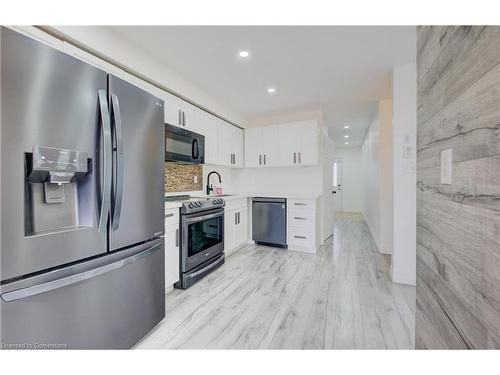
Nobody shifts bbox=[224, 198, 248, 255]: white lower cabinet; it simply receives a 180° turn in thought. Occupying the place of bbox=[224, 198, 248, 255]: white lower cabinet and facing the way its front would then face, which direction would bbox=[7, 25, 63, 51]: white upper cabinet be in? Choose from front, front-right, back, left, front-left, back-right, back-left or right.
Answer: left

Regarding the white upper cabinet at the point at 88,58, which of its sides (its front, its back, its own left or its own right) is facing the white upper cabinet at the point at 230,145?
left

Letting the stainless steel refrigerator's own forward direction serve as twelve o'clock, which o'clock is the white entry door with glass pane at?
The white entry door with glass pane is roughly at 10 o'clock from the stainless steel refrigerator.

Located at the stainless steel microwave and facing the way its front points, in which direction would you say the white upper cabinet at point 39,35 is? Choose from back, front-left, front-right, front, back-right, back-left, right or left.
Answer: right

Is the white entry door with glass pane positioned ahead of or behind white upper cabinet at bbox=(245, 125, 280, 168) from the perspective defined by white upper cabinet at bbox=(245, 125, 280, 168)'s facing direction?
behind

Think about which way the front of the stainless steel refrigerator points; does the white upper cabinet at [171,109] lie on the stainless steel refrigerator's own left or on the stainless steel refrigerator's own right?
on the stainless steel refrigerator's own left

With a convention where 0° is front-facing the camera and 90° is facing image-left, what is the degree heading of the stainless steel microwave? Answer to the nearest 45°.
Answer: approximately 315°

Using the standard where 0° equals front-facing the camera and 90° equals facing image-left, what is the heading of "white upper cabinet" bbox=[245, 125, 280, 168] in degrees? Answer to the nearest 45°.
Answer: approximately 0°

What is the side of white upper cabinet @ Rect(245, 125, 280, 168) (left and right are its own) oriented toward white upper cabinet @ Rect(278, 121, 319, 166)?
left

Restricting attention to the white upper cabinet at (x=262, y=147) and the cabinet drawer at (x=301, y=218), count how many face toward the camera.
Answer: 2

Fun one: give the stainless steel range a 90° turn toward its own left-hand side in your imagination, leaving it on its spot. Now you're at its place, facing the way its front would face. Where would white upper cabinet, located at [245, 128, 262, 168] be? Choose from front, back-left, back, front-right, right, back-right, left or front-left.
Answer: front

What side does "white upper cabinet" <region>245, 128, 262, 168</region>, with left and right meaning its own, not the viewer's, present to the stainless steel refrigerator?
front
